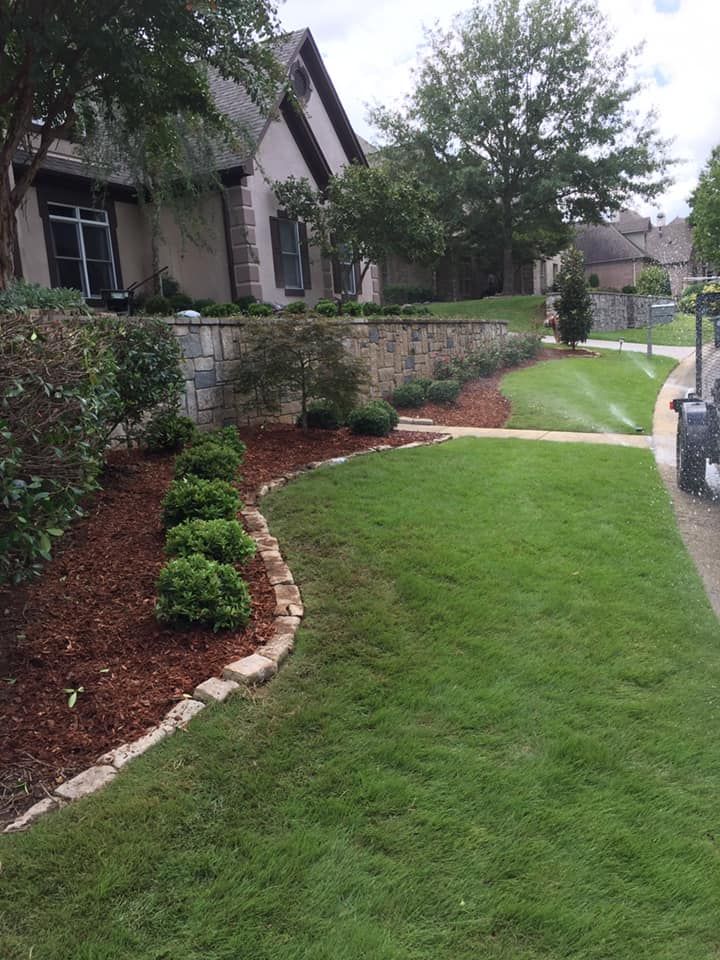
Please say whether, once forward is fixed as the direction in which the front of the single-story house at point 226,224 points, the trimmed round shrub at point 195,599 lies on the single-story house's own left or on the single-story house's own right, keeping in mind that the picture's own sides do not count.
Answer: on the single-story house's own right

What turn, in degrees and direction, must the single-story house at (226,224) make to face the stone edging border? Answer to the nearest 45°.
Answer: approximately 45° to its right

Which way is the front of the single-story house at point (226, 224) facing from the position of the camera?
facing the viewer and to the right of the viewer

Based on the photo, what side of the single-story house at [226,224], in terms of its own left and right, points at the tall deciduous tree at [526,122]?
left

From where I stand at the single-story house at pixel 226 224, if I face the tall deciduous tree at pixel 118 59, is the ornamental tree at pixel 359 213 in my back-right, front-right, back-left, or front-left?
back-left

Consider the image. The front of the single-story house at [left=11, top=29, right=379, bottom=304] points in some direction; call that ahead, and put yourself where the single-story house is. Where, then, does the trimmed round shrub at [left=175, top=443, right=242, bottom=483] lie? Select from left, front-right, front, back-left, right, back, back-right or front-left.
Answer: front-right

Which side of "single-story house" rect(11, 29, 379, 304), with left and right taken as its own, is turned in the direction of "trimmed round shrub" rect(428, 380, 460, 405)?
front

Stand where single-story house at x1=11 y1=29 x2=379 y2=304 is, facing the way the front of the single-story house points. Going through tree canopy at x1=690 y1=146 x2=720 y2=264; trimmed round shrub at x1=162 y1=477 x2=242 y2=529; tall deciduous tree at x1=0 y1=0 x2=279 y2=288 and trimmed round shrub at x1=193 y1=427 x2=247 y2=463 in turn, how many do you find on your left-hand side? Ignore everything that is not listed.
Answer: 1

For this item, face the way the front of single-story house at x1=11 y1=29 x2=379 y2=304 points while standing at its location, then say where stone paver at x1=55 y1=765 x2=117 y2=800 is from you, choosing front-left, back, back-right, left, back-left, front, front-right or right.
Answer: front-right

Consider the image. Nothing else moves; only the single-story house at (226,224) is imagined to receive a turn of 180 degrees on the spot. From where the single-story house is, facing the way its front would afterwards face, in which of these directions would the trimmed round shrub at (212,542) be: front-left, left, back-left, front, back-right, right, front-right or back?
back-left

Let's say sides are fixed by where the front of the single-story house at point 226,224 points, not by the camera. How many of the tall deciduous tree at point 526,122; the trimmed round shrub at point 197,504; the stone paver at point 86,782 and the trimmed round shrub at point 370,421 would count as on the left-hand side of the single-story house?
1

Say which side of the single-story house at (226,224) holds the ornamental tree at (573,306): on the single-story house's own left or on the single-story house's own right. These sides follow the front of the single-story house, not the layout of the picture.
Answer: on the single-story house's own left
